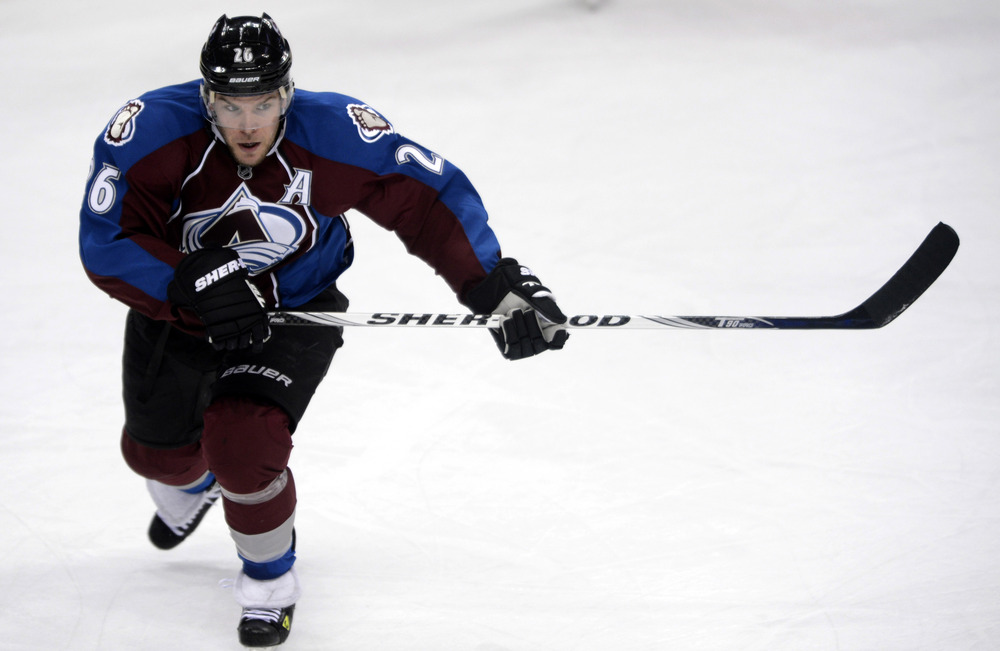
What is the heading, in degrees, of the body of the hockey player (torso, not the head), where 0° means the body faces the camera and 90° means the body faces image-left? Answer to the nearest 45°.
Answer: approximately 0°
